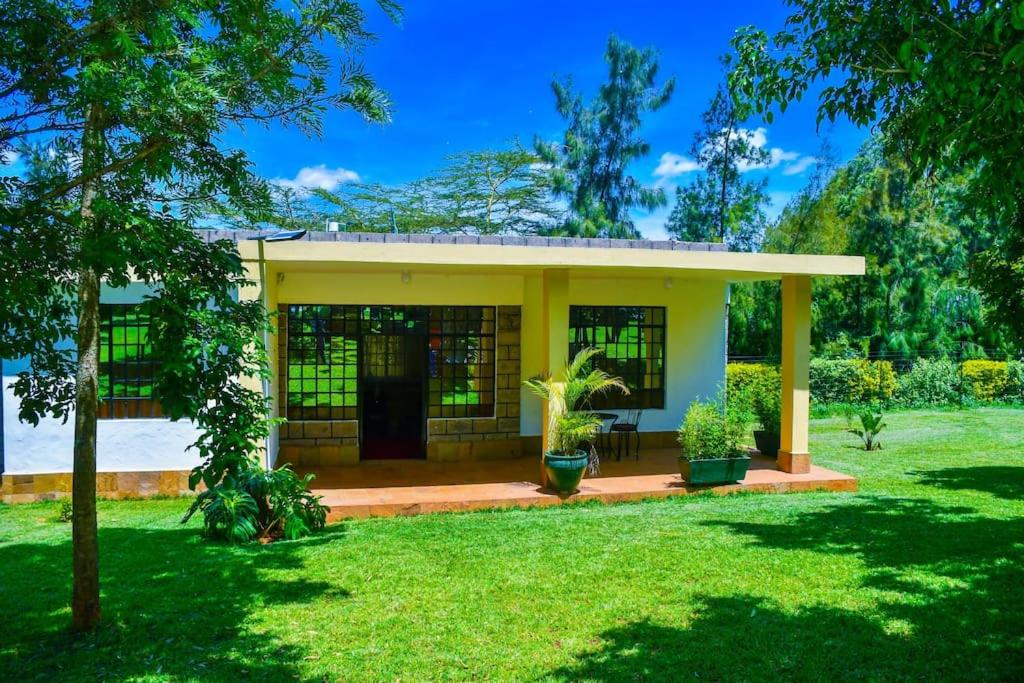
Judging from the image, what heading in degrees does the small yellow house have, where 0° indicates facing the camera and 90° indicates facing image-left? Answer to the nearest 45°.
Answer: approximately 0°

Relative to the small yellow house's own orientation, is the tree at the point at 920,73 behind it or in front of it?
in front

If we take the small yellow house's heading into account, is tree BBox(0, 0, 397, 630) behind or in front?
in front

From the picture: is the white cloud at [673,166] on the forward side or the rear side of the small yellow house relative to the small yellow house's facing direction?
on the rear side
